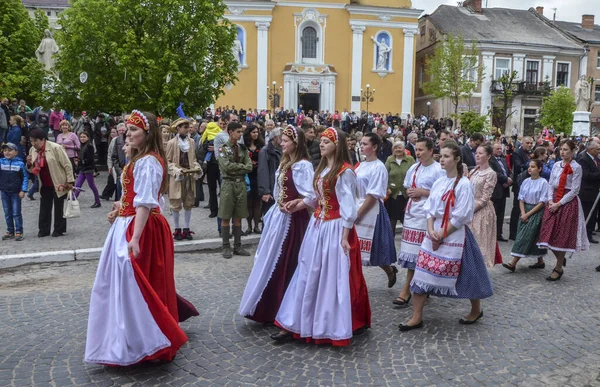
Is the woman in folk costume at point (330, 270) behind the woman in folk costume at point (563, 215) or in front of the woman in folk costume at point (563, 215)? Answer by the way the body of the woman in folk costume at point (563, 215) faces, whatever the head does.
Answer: in front

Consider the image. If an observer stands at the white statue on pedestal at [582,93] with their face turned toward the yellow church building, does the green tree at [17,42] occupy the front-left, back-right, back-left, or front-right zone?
front-left

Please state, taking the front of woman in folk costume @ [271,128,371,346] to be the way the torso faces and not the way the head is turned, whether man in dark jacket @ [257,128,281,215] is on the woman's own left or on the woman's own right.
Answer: on the woman's own right

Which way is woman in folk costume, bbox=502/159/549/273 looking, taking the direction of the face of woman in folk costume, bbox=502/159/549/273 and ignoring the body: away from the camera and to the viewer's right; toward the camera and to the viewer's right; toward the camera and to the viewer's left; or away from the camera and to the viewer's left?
toward the camera and to the viewer's left

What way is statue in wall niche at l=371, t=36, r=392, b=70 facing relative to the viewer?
toward the camera

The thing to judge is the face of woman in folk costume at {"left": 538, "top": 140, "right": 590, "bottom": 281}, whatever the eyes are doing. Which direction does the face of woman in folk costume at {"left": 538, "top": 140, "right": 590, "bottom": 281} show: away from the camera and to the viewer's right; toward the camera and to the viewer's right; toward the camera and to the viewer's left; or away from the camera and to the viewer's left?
toward the camera and to the viewer's left

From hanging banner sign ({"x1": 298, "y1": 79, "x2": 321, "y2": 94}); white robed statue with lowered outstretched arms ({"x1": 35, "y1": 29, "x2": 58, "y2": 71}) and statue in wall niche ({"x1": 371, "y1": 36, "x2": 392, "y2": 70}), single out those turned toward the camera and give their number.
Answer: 3

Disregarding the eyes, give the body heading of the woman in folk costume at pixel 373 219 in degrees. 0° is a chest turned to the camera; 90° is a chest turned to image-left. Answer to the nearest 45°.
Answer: approximately 45°

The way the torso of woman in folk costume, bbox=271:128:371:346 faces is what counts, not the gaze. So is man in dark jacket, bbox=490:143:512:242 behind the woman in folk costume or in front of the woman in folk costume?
behind

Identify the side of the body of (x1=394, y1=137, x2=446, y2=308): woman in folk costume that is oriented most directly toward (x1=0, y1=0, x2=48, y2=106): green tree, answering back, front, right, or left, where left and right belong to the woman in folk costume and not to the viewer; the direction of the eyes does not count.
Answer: right

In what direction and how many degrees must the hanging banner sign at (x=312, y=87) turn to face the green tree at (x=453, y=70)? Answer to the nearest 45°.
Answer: approximately 90° to its left

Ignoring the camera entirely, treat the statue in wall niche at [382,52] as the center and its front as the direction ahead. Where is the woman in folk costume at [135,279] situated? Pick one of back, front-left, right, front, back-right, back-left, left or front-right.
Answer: front

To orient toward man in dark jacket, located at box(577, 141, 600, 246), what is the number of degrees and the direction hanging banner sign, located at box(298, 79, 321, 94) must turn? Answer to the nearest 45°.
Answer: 0° — it already faces them

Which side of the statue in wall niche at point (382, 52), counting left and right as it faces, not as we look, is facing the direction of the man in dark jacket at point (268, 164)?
front
